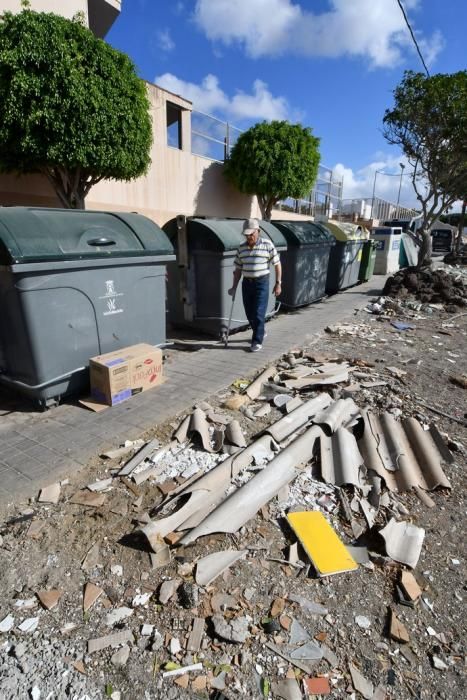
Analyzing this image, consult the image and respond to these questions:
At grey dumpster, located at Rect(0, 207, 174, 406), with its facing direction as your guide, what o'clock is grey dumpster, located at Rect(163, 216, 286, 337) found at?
grey dumpster, located at Rect(163, 216, 286, 337) is roughly at 9 o'clock from grey dumpster, located at Rect(0, 207, 174, 406).

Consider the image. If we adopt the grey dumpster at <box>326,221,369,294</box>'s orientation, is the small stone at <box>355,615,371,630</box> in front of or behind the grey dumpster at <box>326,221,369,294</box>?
in front

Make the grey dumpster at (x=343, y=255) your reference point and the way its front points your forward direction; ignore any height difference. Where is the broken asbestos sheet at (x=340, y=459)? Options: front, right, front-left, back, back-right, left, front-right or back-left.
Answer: front-right

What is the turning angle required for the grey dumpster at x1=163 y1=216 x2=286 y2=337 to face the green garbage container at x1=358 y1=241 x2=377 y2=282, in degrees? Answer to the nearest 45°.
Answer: approximately 90° to its left

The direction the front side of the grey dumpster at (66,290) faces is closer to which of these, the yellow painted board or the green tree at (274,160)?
the yellow painted board

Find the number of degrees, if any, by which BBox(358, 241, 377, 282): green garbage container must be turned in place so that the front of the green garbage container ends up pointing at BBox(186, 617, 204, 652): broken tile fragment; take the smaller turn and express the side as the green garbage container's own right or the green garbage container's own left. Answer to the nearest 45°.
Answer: approximately 45° to the green garbage container's own right

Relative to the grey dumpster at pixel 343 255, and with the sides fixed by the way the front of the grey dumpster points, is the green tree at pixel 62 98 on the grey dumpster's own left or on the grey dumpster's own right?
on the grey dumpster's own right

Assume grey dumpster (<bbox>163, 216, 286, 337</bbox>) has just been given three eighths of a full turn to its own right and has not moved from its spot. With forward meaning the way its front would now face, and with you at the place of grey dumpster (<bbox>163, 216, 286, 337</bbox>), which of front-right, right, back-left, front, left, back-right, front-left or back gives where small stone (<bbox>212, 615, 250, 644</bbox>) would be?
left

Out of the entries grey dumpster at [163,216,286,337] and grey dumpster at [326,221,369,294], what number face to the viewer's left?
0

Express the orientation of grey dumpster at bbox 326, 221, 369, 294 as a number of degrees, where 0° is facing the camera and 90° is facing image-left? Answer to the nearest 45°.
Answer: approximately 315°

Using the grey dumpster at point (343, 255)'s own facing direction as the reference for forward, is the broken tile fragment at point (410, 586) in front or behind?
in front

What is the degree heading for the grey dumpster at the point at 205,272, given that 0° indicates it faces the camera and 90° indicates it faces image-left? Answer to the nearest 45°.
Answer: approximately 315°
